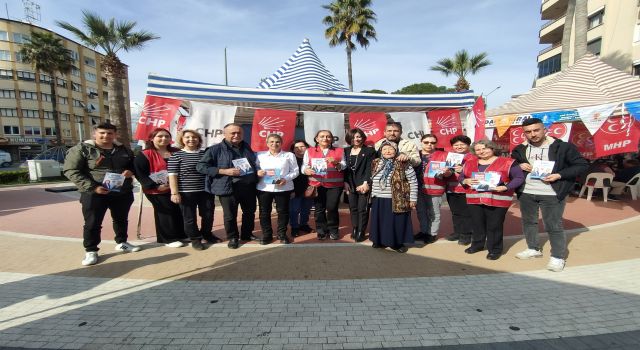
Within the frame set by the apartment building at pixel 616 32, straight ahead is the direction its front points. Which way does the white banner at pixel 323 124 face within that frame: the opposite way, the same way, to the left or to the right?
to the left

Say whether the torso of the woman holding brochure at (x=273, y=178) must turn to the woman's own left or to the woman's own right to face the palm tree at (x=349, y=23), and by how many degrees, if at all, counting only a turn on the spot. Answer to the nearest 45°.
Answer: approximately 180°

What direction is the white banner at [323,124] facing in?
toward the camera

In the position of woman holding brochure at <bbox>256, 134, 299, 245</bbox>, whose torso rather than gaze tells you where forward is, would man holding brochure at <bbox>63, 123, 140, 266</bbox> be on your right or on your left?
on your right

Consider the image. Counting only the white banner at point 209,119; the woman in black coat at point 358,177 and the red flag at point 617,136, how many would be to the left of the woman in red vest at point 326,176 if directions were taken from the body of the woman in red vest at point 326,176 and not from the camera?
2

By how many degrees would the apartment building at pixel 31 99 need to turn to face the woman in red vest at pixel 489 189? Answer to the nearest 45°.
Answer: approximately 45° to its right

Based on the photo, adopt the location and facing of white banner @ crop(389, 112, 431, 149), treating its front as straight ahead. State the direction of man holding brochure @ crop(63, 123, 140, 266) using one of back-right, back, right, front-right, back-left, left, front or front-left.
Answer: front-right

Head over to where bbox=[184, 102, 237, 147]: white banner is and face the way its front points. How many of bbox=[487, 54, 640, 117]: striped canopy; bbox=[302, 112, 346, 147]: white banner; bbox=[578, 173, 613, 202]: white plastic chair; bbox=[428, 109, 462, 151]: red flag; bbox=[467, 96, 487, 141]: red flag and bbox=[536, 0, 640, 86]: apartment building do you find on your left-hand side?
6

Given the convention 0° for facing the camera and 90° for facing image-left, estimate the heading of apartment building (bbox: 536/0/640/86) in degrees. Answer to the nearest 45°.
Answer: approximately 45°

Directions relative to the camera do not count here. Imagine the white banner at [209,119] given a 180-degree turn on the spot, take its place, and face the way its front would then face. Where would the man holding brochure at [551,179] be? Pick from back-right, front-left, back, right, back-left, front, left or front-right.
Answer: back-right

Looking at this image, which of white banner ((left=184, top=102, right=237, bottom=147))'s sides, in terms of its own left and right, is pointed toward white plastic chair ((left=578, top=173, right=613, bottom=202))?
left

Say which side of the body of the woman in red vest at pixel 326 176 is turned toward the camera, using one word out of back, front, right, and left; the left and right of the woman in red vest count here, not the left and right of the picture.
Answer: front

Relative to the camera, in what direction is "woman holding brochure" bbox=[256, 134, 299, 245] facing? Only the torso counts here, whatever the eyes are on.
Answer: toward the camera

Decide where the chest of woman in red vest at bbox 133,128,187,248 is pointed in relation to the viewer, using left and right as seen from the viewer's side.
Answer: facing the viewer and to the right of the viewer

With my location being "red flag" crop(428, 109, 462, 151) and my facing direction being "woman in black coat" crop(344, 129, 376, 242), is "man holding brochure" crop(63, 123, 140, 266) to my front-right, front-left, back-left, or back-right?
front-right
